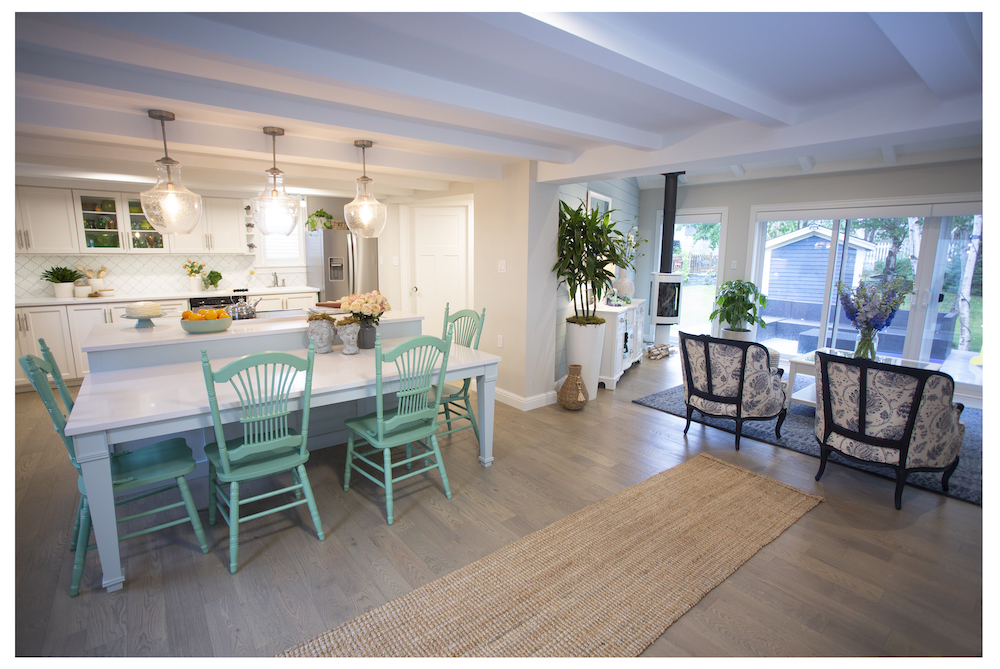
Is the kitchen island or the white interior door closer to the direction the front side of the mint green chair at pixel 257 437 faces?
the kitchen island

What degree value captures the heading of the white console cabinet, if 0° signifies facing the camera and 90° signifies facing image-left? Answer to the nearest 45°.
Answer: approximately 315°

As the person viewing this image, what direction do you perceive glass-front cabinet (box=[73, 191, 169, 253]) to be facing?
facing the viewer

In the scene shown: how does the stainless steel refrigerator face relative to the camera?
toward the camera

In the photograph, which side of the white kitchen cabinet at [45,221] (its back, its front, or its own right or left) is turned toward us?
front

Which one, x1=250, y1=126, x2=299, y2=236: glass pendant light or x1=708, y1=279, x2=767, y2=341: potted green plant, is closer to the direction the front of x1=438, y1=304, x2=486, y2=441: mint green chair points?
the glass pendant light

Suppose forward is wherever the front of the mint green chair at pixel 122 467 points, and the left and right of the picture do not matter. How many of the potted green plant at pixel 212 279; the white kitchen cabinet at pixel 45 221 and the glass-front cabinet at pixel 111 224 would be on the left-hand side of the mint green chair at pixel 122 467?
3

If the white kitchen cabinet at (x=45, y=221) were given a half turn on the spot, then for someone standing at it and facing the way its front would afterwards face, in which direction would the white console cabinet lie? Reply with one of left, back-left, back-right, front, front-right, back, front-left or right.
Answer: back-right

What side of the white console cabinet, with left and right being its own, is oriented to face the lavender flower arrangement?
front

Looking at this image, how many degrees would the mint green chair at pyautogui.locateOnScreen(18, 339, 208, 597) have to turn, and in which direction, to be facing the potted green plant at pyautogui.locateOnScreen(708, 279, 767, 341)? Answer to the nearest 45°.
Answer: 0° — it already faces it

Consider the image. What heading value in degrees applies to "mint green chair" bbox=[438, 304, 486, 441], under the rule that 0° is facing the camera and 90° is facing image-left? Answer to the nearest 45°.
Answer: approximately 45°

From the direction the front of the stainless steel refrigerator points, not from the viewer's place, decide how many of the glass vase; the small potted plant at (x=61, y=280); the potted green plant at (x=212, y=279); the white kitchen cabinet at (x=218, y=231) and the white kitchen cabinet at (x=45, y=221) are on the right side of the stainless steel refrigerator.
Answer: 4

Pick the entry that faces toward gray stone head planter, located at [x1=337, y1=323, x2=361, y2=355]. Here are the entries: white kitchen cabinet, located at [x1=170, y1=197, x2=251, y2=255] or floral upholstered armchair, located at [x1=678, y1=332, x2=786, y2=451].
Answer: the white kitchen cabinet

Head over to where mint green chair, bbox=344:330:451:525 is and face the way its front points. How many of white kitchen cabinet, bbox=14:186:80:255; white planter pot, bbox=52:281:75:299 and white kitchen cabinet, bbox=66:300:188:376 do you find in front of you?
3

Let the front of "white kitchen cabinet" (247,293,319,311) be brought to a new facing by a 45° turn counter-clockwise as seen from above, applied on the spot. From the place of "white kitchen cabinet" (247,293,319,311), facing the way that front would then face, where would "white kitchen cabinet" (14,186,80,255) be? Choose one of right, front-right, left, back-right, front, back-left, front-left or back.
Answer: back-right

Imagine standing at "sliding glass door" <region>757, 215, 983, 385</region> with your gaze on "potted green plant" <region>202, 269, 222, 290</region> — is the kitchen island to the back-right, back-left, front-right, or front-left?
front-left
